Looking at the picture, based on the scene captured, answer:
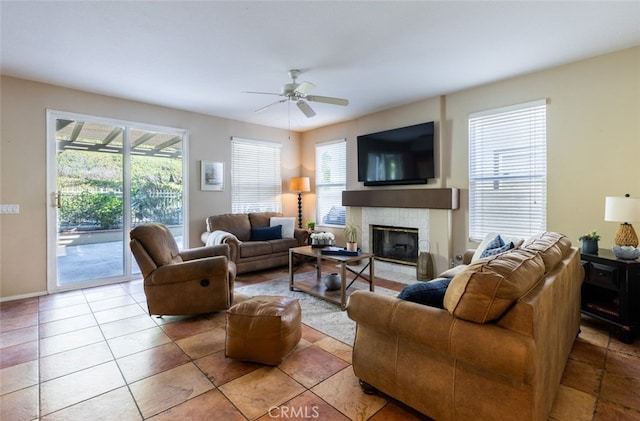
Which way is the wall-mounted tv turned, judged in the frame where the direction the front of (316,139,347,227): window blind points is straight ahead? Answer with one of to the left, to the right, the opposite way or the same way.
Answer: the same way

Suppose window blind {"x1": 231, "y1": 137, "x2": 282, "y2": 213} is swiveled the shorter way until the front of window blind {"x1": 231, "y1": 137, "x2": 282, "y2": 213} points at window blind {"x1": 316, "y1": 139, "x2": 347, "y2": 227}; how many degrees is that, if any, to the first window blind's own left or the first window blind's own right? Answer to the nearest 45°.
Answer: approximately 45° to the first window blind's own left

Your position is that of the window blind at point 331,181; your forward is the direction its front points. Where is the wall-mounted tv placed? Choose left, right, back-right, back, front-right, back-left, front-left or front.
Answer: left

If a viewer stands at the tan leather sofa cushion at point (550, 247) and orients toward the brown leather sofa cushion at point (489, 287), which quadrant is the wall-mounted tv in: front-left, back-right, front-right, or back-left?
back-right

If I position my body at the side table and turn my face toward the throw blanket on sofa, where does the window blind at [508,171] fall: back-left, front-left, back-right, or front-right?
front-right

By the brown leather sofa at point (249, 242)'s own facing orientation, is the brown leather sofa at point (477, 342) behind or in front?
in front

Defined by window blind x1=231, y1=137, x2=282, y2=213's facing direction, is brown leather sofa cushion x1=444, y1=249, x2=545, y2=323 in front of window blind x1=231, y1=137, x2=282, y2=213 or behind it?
in front

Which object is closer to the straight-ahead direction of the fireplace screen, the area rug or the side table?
the area rug

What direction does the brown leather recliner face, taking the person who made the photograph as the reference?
facing to the right of the viewer

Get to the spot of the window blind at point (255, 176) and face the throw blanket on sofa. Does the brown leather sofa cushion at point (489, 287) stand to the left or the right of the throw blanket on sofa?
left

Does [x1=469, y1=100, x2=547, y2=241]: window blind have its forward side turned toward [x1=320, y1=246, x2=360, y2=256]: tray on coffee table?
yes

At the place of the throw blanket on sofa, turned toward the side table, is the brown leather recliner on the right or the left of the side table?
right

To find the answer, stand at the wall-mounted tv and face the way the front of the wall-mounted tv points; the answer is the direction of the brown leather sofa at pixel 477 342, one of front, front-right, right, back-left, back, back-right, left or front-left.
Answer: front-left

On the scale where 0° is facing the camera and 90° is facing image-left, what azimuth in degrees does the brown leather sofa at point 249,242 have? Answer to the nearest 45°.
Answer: approximately 315°
